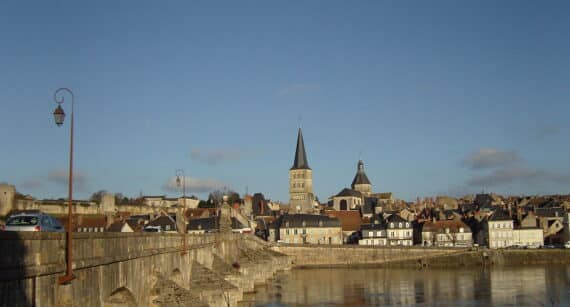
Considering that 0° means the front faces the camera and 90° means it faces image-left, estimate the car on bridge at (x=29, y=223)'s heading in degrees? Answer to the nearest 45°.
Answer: approximately 225°
